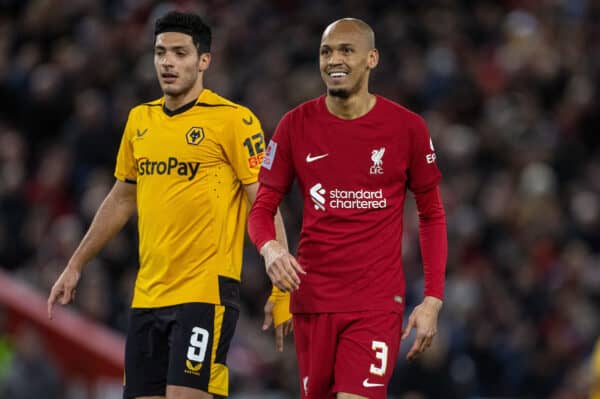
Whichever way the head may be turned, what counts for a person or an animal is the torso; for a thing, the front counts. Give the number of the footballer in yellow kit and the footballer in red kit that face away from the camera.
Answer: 0

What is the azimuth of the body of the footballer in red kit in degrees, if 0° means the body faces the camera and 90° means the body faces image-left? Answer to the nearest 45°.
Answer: approximately 0°

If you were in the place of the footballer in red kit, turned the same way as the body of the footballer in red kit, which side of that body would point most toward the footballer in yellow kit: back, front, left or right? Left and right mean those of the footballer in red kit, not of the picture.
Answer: right
